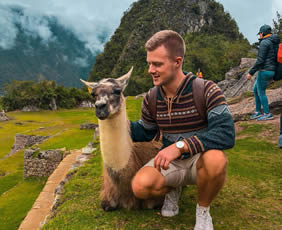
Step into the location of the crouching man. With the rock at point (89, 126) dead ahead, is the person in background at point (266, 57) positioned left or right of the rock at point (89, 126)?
right

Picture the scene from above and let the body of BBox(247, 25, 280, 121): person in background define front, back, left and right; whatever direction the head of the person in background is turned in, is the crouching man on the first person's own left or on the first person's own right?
on the first person's own left

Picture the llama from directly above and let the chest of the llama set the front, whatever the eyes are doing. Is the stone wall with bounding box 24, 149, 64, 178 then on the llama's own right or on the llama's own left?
on the llama's own right

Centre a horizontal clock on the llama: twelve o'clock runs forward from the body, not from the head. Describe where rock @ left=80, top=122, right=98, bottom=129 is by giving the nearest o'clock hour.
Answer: The rock is roughly at 4 o'clock from the llama.

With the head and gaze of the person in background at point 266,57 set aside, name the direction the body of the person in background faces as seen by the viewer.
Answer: to the viewer's left

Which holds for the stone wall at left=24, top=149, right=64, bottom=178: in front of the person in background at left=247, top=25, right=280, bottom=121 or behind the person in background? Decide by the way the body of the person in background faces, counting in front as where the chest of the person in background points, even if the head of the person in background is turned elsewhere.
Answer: in front

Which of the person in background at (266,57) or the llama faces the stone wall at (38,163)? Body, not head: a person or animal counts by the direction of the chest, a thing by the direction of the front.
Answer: the person in background

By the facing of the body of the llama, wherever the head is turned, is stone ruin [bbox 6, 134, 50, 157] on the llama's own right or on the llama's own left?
on the llama's own right

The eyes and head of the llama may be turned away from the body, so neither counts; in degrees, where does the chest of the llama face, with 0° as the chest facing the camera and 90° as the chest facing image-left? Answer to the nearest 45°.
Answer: approximately 45°

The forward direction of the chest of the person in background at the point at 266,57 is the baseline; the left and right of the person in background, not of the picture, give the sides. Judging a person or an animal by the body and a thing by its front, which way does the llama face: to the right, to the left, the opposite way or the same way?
to the left

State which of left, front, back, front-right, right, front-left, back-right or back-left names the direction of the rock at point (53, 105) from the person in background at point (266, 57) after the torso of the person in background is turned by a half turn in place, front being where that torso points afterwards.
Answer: back-left

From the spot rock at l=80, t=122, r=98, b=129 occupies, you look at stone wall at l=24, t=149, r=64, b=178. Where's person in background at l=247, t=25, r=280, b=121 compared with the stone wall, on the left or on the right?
left
